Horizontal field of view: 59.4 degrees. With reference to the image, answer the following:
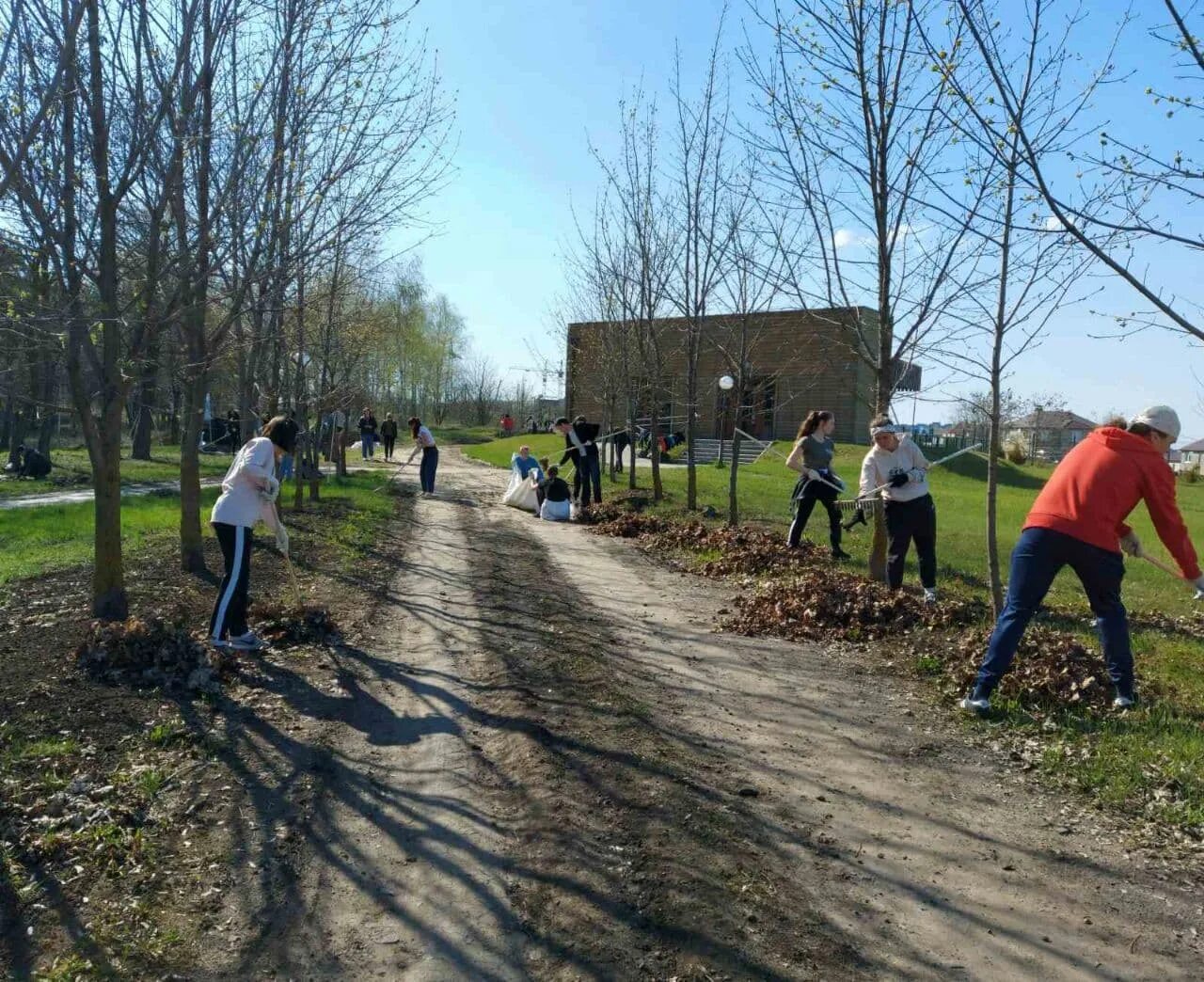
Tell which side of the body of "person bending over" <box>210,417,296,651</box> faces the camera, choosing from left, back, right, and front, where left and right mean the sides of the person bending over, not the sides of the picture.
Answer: right

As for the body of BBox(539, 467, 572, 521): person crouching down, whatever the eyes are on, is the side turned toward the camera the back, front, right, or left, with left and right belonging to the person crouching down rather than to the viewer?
back

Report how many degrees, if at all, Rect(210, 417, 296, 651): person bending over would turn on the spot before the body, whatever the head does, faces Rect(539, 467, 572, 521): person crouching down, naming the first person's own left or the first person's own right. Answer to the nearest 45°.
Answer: approximately 45° to the first person's own left

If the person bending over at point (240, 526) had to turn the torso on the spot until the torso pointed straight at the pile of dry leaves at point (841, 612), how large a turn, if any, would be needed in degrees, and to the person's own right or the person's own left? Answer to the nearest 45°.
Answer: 0° — they already face it

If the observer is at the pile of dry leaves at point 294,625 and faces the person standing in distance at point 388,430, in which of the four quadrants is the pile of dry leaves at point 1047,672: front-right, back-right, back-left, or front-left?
back-right

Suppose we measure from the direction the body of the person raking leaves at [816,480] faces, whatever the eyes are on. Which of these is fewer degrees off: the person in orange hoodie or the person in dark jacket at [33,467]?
the person in orange hoodie

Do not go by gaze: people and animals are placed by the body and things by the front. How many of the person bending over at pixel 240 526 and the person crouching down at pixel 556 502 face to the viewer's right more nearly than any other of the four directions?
1

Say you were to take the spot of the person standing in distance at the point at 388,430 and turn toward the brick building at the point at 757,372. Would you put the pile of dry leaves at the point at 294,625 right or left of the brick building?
right

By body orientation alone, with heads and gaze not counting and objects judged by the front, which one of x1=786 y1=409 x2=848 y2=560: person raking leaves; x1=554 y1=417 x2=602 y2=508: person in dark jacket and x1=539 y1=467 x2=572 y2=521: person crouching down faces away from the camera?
the person crouching down
